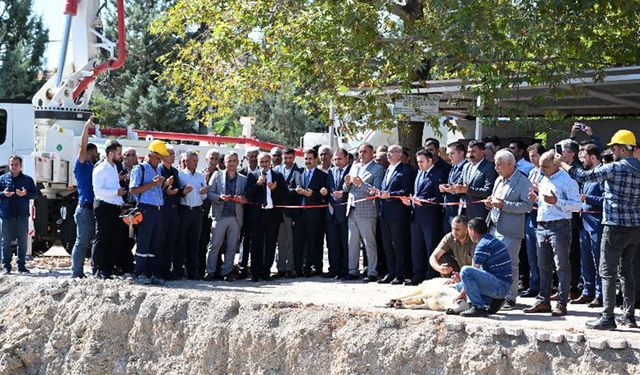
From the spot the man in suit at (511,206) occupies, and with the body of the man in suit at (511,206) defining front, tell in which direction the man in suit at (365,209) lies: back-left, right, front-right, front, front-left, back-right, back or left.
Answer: right

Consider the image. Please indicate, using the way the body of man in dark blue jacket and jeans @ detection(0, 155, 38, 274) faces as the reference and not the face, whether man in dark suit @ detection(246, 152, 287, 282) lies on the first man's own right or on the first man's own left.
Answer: on the first man's own left

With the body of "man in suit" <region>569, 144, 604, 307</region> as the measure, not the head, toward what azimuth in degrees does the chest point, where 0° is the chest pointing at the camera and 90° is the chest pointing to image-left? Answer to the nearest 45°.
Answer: approximately 45°

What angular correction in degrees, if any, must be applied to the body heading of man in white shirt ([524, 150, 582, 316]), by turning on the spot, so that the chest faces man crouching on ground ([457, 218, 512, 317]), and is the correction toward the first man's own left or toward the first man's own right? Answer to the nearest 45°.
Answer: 0° — they already face them

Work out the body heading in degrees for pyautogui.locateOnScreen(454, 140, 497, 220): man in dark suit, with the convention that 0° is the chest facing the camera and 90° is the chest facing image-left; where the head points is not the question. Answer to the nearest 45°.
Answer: approximately 45°

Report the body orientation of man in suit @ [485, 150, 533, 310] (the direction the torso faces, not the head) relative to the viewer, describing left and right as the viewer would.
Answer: facing the viewer and to the left of the viewer
